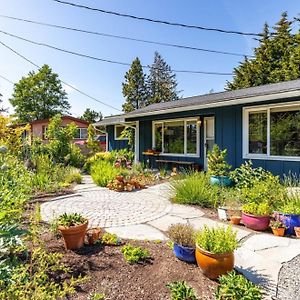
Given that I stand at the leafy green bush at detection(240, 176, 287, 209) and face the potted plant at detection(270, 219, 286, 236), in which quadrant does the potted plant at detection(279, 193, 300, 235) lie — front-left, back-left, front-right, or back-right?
front-left

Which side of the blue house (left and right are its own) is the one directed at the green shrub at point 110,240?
front

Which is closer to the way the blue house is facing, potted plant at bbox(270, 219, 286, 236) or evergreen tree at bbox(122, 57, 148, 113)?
the potted plant

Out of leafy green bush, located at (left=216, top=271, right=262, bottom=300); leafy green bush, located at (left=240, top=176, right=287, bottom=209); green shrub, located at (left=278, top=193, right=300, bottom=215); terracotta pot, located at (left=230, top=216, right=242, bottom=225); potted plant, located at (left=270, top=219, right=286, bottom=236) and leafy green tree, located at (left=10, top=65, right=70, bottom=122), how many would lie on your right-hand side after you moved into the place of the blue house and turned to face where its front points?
1

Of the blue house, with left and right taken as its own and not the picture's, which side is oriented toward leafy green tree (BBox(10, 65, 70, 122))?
right

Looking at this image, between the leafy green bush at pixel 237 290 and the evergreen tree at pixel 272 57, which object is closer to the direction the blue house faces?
the leafy green bush

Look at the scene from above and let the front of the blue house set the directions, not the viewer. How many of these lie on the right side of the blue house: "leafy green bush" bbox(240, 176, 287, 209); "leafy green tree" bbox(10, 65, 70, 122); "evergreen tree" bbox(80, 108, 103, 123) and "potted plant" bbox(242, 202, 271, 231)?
2

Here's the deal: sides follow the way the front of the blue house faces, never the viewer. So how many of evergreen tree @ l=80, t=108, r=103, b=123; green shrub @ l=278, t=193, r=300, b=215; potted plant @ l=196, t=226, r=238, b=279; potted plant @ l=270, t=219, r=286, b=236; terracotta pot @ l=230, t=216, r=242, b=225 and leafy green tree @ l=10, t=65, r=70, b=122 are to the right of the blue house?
2

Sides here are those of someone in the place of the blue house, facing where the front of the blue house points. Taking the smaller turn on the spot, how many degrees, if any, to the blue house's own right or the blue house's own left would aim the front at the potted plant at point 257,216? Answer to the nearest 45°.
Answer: approximately 45° to the blue house's own left

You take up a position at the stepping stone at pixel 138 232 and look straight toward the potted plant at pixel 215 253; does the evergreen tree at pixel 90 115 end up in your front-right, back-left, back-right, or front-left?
back-left

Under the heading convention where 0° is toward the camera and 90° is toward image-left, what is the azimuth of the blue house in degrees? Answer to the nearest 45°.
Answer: approximately 45°

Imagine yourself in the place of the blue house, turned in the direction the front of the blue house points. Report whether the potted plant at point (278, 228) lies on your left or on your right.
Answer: on your left

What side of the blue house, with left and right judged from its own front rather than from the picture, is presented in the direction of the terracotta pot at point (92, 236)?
front

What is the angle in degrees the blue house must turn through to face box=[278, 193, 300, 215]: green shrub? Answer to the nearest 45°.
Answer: approximately 45° to its left

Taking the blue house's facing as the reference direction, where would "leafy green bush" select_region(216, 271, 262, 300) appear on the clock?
The leafy green bush is roughly at 11 o'clock from the blue house.

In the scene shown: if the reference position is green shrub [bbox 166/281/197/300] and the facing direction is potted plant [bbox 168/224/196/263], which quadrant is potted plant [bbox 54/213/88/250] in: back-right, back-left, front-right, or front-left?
front-left

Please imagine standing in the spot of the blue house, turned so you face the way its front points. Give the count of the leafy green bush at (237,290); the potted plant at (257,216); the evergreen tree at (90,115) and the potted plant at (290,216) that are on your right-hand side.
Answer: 1

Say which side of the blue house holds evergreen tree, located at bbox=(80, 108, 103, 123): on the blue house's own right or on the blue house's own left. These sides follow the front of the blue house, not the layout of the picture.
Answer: on the blue house's own right

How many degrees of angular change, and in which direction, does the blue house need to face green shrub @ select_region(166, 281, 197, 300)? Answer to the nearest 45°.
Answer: approximately 45° to its left
